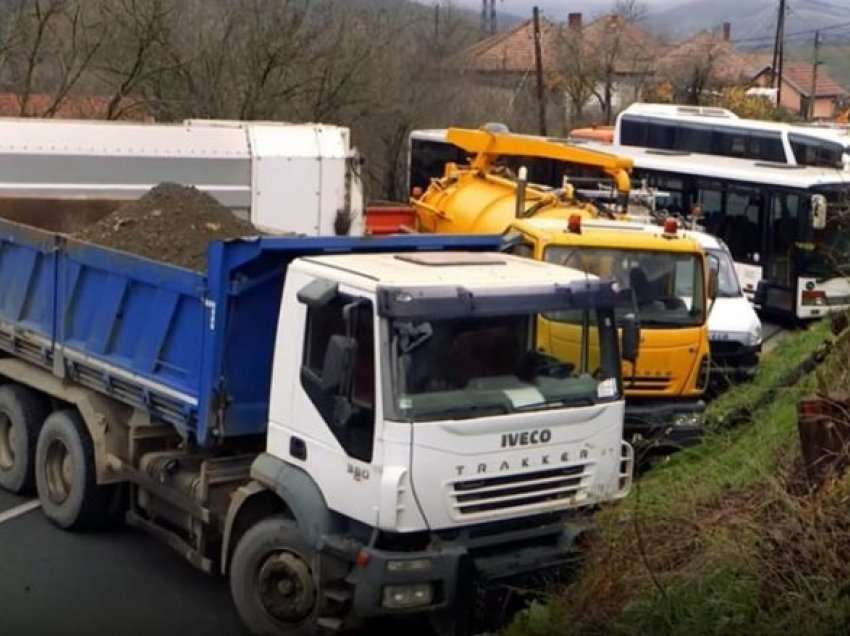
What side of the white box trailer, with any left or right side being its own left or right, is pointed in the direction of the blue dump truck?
left

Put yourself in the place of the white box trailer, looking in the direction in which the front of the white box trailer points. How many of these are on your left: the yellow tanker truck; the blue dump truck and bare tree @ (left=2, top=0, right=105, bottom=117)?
1

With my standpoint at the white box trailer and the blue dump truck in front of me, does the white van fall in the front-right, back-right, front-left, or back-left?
front-left

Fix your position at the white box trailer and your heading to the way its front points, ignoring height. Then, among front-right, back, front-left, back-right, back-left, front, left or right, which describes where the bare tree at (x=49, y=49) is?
left

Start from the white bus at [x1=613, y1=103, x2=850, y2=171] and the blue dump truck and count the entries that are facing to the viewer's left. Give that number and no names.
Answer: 0

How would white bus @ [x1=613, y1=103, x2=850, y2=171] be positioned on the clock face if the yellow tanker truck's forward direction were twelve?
The white bus is roughly at 8 o'clock from the yellow tanker truck.

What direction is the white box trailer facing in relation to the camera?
to the viewer's right

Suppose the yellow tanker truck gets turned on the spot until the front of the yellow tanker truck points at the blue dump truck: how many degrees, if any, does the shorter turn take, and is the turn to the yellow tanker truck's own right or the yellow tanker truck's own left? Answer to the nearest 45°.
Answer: approximately 90° to the yellow tanker truck's own right

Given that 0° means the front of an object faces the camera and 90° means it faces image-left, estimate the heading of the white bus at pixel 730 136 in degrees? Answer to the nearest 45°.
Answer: approximately 315°

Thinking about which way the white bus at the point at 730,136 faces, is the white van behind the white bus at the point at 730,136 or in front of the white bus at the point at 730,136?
in front

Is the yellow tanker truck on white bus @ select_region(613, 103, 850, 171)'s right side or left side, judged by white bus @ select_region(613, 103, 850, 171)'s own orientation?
on its right

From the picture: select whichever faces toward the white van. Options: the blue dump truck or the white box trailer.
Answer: the white box trailer
